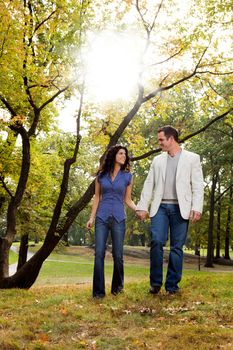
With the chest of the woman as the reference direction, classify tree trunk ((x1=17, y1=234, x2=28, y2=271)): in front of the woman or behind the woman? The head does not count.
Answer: behind

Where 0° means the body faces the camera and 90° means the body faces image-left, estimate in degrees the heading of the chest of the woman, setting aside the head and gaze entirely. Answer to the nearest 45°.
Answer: approximately 0°

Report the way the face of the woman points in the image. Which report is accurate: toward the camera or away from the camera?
toward the camera

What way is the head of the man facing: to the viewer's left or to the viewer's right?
to the viewer's left

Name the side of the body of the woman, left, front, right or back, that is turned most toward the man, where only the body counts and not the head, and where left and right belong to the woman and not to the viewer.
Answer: left

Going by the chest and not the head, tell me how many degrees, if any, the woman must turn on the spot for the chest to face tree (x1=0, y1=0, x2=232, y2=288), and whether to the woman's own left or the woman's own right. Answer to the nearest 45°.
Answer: approximately 180°
